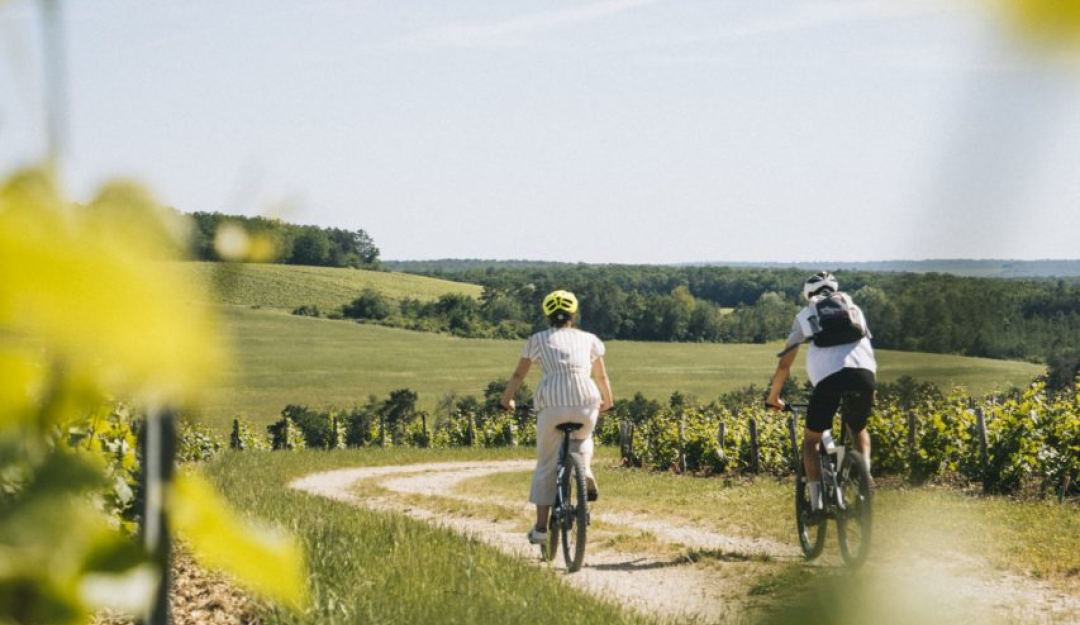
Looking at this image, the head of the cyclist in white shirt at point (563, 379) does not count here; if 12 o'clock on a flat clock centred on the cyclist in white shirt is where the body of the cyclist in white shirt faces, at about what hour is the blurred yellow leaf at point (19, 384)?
The blurred yellow leaf is roughly at 6 o'clock from the cyclist in white shirt.

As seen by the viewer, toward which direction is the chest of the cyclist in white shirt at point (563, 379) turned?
away from the camera

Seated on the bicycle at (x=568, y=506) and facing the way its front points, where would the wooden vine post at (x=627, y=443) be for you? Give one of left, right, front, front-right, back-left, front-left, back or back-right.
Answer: front

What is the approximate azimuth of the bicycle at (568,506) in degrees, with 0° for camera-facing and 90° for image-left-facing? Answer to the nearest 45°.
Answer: approximately 180°

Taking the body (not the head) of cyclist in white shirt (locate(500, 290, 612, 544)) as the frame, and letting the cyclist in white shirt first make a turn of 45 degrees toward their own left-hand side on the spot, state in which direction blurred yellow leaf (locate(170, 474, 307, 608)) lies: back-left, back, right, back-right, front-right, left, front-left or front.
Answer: back-left

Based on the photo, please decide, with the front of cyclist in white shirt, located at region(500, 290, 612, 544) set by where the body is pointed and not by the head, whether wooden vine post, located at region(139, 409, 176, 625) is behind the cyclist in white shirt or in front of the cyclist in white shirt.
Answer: behind

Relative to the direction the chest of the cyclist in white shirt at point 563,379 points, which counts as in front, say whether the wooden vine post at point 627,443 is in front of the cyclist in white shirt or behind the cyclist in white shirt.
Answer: in front

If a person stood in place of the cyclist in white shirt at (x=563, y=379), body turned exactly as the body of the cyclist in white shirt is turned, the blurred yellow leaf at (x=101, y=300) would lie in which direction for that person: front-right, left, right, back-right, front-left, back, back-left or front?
back

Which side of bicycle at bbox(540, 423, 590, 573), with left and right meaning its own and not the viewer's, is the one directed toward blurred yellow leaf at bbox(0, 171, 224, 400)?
back

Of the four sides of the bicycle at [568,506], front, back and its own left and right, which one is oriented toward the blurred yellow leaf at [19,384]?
back

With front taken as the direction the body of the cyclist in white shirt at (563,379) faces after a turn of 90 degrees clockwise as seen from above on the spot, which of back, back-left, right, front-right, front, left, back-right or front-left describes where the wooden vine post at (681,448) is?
left

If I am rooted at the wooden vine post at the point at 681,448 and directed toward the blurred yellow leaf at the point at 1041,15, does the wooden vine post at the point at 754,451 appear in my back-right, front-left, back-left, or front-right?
front-left

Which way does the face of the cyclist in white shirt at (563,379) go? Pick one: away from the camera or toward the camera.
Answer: away from the camera
